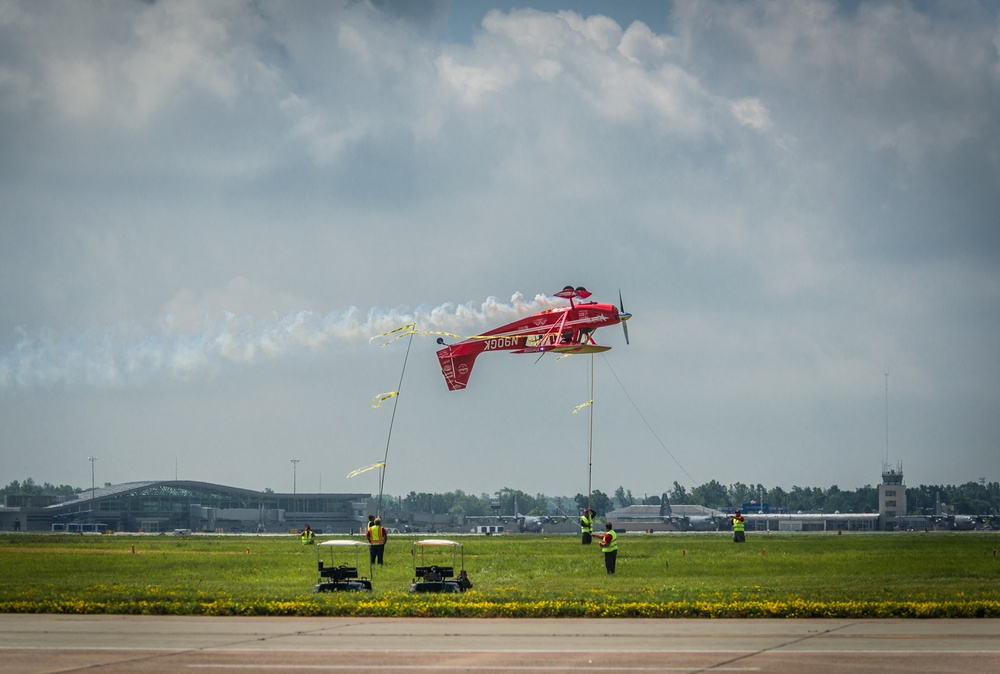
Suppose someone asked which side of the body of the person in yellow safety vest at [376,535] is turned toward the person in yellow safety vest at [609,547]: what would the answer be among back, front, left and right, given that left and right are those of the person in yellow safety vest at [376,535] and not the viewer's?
right

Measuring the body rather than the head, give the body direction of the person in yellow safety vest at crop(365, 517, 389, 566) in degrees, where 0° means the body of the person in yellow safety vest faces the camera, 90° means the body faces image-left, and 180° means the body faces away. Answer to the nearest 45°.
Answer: approximately 180°
